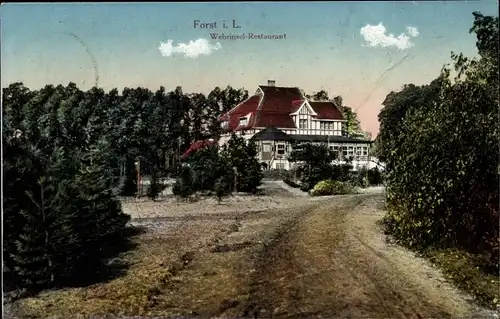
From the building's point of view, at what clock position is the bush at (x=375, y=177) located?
The bush is roughly at 10 o'clock from the building.

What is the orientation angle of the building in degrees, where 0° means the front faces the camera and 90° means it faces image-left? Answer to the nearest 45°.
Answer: approximately 315°

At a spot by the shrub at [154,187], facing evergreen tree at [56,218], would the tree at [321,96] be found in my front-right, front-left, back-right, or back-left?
back-left

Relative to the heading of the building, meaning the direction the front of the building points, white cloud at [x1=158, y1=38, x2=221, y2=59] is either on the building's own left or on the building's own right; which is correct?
on the building's own right
